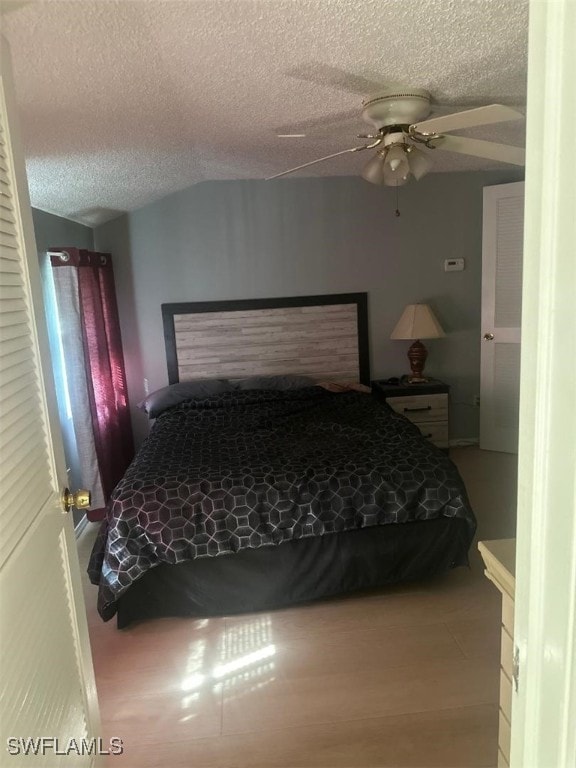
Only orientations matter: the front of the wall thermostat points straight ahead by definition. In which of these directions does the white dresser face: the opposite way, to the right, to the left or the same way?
to the right

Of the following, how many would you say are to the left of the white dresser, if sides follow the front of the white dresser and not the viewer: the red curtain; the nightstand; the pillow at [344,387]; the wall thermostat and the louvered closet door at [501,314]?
0

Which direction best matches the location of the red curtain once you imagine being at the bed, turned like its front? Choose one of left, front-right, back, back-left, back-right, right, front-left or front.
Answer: back-right

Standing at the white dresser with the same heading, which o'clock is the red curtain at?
The red curtain is roughly at 1 o'clock from the white dresser.

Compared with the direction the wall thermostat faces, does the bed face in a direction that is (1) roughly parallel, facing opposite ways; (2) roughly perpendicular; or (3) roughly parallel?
roughly parallel

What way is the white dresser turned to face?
to the viewer's left

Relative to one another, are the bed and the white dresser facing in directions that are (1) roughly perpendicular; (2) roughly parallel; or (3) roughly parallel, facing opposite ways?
roughly perpendicular

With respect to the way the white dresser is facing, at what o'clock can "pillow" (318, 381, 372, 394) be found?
The pillow is roughly at 2 o'clock from the white dresser.

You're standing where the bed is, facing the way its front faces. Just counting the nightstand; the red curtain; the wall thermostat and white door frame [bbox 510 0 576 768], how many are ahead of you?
1

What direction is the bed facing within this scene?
toward the camera

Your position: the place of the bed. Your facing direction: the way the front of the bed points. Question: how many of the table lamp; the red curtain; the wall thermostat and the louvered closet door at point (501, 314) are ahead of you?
0

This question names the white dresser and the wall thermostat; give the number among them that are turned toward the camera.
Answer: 1

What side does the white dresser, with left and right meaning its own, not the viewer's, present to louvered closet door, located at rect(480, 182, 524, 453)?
right

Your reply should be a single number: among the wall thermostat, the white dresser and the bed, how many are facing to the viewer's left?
1

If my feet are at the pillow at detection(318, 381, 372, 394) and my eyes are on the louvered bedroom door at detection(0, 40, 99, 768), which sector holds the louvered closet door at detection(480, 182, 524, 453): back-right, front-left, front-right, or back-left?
back-left

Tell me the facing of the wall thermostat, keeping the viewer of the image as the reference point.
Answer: facing the viewer

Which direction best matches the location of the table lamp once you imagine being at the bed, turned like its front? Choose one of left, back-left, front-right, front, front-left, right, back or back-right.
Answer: back-left

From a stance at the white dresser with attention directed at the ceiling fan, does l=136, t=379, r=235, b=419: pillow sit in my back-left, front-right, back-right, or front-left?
front-left
